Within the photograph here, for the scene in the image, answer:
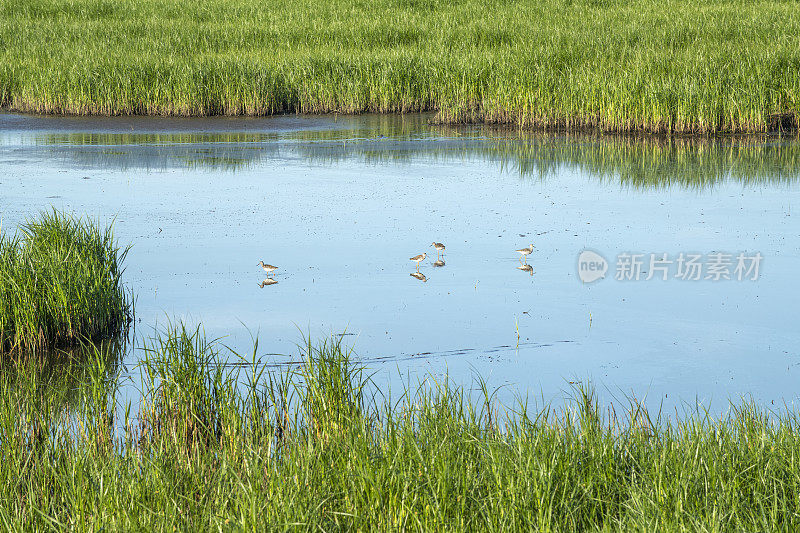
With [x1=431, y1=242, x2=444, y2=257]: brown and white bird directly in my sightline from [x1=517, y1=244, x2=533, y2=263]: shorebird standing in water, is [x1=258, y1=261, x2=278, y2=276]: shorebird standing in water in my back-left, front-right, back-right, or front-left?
front-left

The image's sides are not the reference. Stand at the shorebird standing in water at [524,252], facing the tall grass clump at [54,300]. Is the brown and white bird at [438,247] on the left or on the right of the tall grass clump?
right

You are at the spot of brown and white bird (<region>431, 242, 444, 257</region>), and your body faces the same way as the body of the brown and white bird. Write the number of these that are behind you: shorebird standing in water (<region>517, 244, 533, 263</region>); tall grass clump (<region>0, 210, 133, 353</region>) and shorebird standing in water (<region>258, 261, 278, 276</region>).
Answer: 1

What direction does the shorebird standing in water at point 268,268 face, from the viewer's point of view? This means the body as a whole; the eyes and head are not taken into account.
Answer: to the viewer's left
